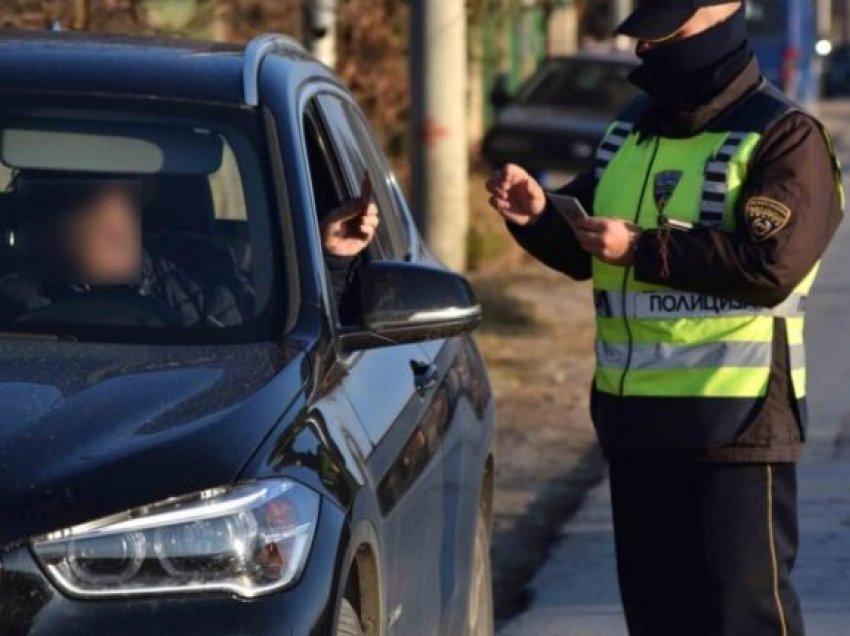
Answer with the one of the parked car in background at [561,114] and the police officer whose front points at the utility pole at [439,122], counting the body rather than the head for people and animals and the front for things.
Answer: the parked car in background

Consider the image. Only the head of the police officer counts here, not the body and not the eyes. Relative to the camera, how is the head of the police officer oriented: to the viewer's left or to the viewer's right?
to the viewer's left

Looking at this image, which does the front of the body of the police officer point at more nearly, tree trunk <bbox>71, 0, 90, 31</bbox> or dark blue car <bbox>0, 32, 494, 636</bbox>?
the dark blue car

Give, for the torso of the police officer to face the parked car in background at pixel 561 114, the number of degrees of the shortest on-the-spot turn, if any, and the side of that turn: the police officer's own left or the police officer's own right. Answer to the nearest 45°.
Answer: approximately 135° to the police officer's own right

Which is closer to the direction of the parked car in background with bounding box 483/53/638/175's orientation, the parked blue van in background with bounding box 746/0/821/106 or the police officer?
the police officer

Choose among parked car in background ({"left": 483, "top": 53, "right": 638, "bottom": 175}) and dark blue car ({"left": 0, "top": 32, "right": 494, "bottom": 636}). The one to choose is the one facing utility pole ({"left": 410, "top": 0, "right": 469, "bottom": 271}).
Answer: the parked car in background

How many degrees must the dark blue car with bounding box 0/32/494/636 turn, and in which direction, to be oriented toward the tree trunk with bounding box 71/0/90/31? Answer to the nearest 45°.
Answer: approximately 135° to its right

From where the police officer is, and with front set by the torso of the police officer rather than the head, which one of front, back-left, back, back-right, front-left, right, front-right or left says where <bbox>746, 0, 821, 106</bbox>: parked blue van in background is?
back-right

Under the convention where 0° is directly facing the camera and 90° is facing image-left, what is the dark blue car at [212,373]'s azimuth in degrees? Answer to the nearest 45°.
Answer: approximately 45°
